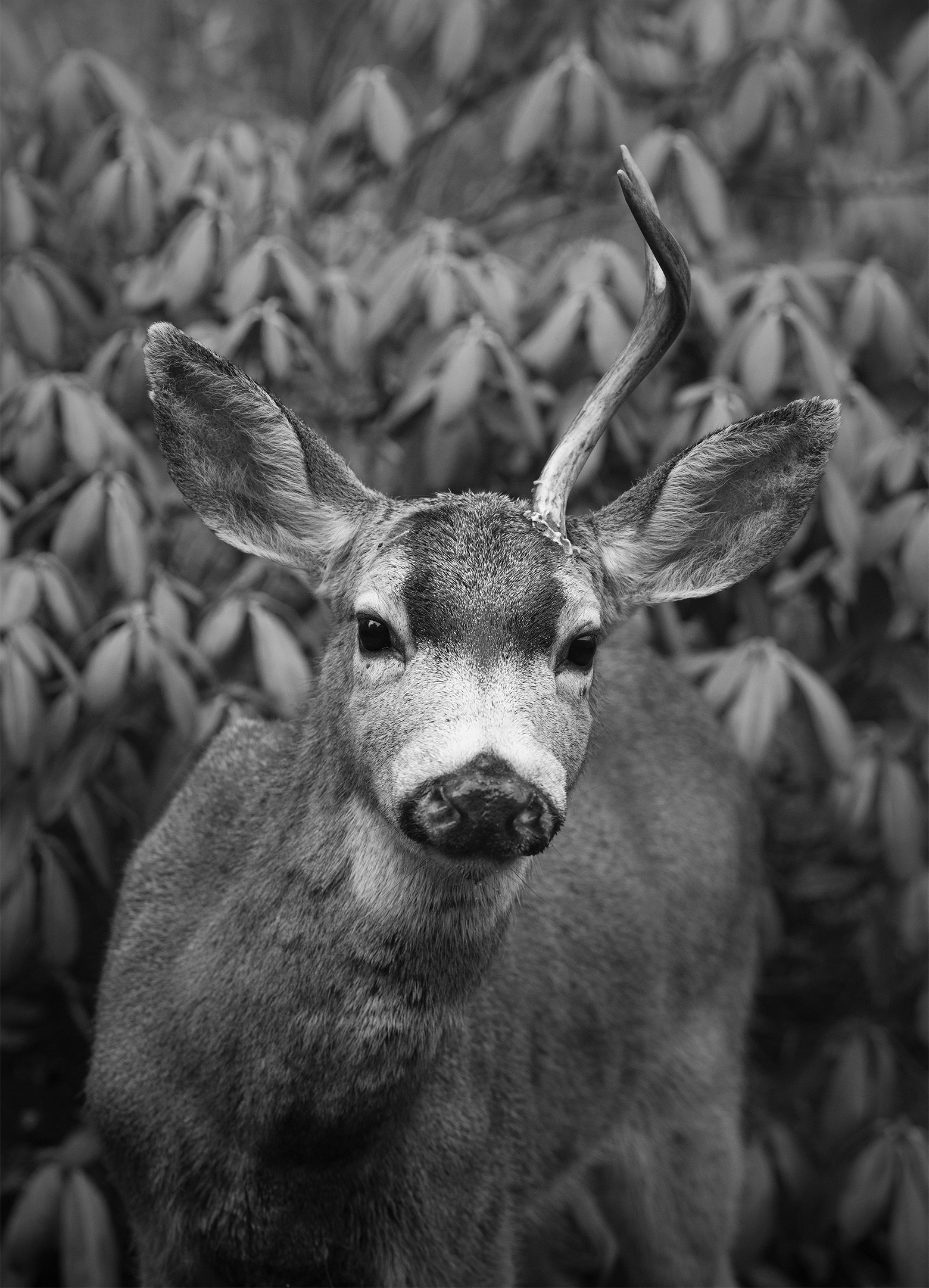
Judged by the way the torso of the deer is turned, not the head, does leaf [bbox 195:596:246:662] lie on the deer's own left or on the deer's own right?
on the deer's own right

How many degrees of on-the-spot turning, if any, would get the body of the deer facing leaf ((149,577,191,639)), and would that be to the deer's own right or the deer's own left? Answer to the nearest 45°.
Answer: approximately 90° to the deer's own right

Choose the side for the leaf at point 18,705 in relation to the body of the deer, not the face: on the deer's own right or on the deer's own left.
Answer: on the deer's own right

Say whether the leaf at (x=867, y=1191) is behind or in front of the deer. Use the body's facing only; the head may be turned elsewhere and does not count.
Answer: behind

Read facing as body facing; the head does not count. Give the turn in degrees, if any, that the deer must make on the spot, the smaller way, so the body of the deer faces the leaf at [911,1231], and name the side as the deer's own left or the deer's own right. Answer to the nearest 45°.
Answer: approximately 180°

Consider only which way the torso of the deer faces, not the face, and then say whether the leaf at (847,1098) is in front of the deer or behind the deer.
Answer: behind

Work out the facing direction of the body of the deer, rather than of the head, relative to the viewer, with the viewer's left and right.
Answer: facing the viewer and to the left of the viewer
